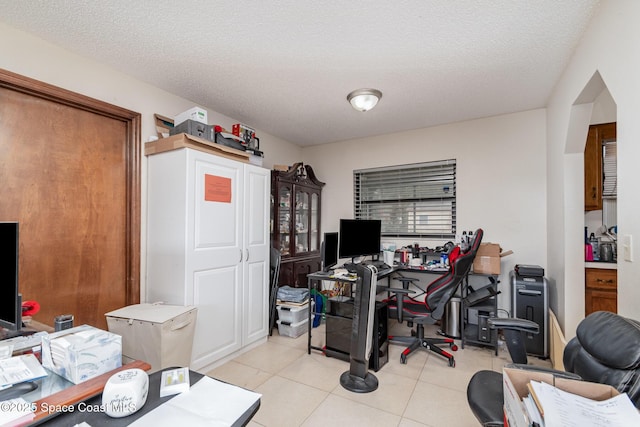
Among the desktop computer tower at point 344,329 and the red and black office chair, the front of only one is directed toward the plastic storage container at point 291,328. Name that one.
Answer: the red and black office chair

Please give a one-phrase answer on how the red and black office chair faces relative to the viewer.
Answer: facing to the left of the viewer

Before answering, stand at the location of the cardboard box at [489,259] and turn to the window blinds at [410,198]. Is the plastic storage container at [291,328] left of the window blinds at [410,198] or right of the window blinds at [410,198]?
left

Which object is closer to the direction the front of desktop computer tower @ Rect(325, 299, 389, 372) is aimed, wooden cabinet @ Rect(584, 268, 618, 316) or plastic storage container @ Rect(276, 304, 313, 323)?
the wooden cabinet

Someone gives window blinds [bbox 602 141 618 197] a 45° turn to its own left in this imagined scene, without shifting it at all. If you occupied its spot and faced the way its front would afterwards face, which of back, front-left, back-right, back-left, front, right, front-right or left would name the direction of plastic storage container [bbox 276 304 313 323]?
right

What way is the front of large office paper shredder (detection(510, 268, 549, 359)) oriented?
toward the camera

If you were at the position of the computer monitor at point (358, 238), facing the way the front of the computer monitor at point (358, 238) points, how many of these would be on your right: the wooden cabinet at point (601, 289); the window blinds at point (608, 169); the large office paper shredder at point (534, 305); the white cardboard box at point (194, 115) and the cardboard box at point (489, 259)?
1

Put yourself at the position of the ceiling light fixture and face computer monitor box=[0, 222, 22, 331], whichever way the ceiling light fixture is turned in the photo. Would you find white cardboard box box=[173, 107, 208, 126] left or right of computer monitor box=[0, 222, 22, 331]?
right

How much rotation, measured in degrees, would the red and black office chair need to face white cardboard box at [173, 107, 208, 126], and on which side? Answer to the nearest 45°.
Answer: approximately 45° to its left

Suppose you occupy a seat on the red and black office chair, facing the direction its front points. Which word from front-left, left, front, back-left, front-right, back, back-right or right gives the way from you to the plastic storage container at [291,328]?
front

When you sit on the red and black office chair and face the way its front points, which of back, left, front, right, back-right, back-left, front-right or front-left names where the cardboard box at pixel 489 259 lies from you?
back-right

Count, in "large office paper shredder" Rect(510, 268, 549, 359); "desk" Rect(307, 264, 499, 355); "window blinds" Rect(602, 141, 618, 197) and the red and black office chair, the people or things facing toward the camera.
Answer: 3

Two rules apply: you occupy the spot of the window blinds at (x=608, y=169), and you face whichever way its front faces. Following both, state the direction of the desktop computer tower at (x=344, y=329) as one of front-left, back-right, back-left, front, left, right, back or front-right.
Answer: front-right

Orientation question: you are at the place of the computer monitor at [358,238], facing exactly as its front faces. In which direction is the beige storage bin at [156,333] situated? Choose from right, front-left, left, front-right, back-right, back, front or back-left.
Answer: right

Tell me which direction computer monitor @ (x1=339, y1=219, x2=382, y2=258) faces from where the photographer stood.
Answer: facing the viewer and to the right of the viewer

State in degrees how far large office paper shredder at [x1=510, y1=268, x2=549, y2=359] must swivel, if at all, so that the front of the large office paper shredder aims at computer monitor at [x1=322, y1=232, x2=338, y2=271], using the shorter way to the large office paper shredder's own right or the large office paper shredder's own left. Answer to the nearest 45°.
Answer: approximately 45° to the large office paper shredder's own right

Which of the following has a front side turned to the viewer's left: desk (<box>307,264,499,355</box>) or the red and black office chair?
the red and black office chair
